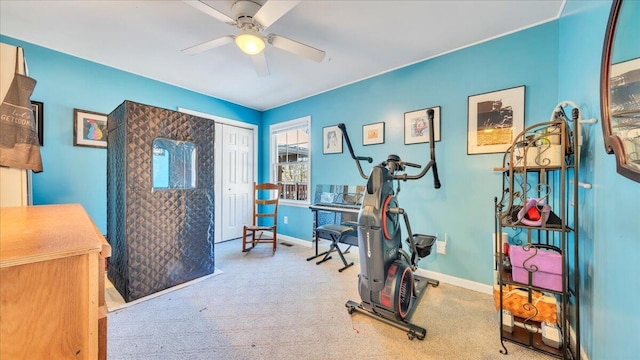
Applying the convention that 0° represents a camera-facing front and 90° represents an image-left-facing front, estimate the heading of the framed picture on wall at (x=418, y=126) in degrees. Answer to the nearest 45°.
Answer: approximately 45°

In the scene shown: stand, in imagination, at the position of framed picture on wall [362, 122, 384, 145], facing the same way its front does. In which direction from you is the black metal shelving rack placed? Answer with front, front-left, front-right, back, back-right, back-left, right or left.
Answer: left

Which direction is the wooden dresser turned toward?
to the viewer's right

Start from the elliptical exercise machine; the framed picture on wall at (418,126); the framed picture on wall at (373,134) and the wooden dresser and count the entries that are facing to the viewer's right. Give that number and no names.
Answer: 1

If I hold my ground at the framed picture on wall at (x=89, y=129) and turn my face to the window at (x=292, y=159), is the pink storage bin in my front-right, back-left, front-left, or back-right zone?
front-right

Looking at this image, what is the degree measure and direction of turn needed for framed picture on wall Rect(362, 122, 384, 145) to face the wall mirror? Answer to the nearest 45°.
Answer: approximately 90° to its left

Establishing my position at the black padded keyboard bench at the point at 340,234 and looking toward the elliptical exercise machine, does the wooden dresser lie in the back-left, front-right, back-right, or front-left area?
front-right

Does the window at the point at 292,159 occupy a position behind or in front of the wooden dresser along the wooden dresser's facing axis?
in front

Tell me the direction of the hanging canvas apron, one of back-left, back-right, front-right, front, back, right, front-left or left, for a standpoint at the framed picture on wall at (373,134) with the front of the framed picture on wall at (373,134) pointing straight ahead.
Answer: front

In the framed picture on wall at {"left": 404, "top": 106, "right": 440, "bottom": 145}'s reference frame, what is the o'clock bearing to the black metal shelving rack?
The black metal shelving rack is roughly at 9 o'clock from the framed picture on wall.

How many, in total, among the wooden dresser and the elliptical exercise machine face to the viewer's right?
1

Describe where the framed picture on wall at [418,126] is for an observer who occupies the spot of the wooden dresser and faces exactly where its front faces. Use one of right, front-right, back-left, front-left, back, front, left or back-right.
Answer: front
